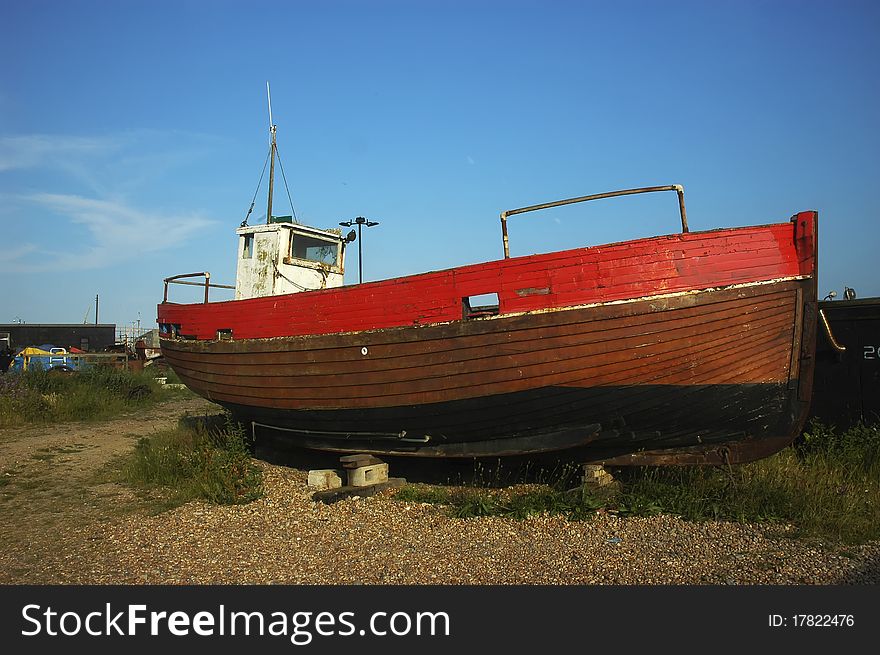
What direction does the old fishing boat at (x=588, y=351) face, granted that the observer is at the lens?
facing the viewer and to the right of the viewer

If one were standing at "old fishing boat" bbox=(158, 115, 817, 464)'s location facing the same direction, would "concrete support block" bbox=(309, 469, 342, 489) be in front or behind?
behind
